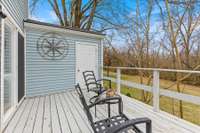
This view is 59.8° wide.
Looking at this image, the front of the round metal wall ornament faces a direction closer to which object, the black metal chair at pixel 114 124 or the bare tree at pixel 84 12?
the black metal chair

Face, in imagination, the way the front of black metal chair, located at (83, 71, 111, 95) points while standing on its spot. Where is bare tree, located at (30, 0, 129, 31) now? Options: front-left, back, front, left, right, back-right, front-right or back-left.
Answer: back-left

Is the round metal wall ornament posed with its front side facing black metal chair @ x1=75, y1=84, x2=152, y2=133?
yes

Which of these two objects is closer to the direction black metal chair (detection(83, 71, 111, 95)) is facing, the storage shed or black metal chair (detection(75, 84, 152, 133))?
the black metal chair

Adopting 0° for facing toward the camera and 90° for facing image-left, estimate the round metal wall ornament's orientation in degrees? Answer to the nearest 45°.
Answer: approximately 0°

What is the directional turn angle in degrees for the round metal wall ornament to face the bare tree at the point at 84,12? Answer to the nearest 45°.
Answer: approximately 180°

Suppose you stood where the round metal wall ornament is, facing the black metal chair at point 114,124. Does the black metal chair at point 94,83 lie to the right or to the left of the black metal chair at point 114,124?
left

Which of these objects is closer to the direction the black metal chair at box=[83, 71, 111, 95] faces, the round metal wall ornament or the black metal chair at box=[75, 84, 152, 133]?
the black metal chair
